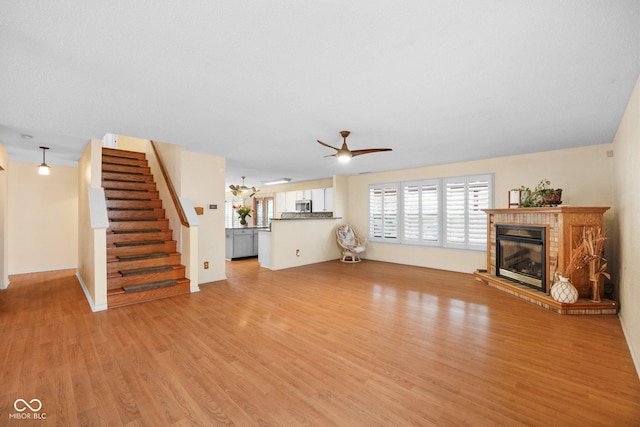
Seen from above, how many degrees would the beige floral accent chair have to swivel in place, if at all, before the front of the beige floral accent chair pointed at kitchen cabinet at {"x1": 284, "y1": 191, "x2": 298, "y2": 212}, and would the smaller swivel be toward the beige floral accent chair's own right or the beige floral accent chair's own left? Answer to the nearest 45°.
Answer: approximately 180°

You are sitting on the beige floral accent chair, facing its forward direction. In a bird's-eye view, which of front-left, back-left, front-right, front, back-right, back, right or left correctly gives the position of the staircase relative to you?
right

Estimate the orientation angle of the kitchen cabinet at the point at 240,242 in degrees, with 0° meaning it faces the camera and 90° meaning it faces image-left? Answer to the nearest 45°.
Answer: approximately 0°

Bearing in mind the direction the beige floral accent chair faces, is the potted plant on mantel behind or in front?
in front

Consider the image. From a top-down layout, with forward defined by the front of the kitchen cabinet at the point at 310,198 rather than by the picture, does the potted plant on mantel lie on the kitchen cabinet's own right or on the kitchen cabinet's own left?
on the kitchen cabinet's own left

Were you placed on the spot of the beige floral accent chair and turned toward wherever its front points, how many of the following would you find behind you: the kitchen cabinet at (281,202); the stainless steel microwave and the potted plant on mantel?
2

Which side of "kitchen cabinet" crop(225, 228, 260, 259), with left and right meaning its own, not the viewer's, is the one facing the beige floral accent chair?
left

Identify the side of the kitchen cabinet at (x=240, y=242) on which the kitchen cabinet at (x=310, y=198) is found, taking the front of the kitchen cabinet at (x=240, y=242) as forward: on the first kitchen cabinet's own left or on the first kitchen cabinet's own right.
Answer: on the first kitchen cabinet's own left

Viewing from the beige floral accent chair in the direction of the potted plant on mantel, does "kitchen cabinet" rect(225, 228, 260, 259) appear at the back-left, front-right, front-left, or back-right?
back-right

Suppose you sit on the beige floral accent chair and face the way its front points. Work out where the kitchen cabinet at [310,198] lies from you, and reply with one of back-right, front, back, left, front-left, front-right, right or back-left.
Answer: back

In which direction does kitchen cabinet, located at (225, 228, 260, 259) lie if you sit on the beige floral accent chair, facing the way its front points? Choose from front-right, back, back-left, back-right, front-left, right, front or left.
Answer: back-right

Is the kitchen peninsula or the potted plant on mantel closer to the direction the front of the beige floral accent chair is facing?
the potted plant on mantel

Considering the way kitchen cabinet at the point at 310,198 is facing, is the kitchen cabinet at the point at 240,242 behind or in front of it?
in front

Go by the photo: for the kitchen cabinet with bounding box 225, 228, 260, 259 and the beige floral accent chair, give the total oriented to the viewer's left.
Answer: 0

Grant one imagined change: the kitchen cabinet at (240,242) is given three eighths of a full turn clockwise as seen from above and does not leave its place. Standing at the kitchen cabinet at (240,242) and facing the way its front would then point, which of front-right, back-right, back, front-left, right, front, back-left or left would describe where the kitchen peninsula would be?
back
